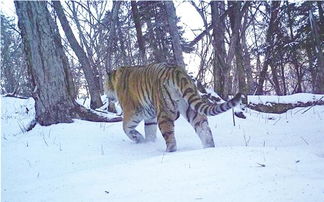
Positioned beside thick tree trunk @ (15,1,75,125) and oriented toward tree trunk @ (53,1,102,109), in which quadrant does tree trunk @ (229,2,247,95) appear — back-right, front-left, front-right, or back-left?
front-right

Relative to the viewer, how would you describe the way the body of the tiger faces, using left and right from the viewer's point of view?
facing away from the viewer and to the left of the viewer

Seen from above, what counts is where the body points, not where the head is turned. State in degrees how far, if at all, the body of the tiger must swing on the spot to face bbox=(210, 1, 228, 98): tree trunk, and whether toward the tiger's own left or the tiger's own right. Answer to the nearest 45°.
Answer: approximately 45° to the tiger's own right

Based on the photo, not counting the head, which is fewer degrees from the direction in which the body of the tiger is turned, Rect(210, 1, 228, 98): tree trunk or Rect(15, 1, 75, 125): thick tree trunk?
the thick tree trunk

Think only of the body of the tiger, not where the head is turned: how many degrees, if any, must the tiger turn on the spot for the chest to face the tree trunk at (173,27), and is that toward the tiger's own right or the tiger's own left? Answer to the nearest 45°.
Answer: approximately 45° to the tiger's own right

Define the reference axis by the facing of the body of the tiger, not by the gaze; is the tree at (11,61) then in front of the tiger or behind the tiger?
in front

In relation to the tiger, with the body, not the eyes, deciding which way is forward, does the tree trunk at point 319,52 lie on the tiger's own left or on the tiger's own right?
on the tiger's own right

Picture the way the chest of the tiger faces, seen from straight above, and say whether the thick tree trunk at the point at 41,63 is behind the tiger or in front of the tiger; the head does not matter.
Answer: in front

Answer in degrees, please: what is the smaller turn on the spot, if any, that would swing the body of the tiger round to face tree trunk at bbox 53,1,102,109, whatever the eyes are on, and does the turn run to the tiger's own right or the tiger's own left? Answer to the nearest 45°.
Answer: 0° — it already faces it

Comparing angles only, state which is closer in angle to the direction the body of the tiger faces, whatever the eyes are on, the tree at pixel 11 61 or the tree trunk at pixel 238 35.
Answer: the tree

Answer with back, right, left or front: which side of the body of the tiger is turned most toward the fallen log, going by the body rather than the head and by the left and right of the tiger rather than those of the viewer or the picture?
right
